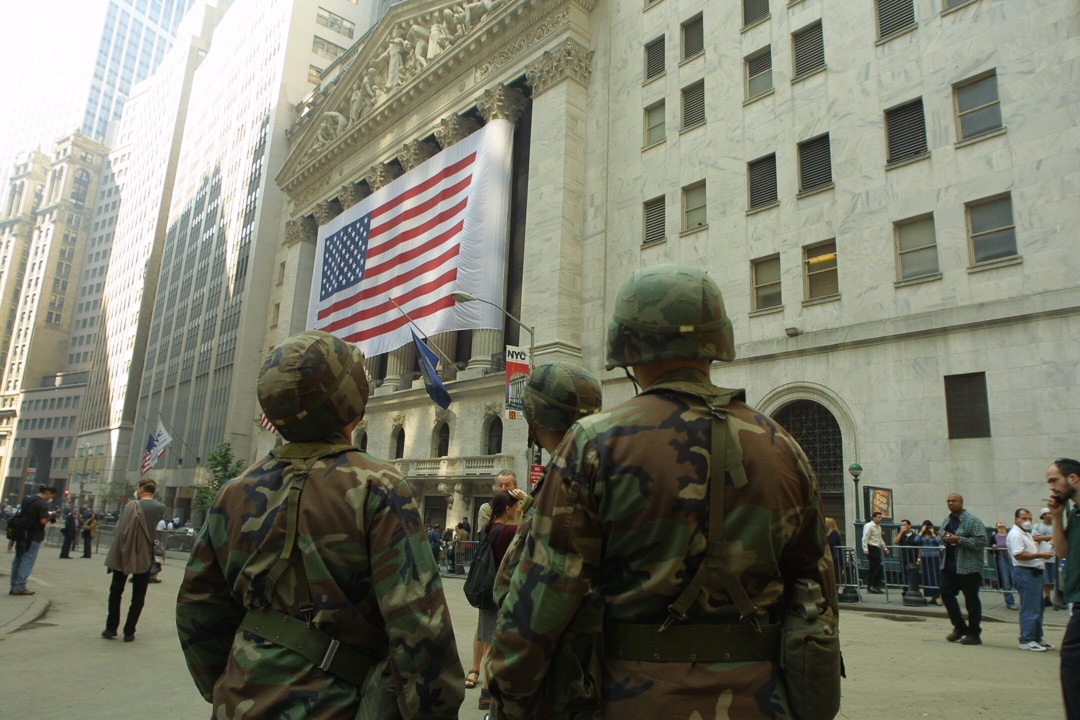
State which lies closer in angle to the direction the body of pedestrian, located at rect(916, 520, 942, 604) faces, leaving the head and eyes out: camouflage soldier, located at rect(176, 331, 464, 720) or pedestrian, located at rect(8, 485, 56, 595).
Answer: the camouflage soldier

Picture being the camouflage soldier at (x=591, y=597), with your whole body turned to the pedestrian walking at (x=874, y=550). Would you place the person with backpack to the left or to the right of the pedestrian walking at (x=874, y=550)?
left

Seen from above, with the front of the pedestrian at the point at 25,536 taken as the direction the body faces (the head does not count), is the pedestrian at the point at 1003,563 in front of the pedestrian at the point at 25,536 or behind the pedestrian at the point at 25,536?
in front

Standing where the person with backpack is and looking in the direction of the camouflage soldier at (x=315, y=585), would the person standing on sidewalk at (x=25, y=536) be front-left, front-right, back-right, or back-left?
back-right

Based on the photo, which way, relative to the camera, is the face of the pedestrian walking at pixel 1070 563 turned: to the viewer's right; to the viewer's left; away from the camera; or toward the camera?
to the viewer's left

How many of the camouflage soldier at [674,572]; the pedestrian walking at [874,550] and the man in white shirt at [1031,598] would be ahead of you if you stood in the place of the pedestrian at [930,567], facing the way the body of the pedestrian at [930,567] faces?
2

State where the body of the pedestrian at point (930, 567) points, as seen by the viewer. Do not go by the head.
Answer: toward the camera

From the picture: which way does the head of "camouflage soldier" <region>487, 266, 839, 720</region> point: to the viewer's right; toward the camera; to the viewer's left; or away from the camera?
away from the camera

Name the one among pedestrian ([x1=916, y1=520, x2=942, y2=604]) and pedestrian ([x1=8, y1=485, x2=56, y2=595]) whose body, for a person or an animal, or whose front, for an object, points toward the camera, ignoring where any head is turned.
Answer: pedestrian ([x1=916, y1=520, x2=942, y2=604])

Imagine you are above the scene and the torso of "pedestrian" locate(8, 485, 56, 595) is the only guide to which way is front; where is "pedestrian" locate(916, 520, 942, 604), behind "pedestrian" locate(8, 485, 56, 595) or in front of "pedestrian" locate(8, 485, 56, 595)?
in front
